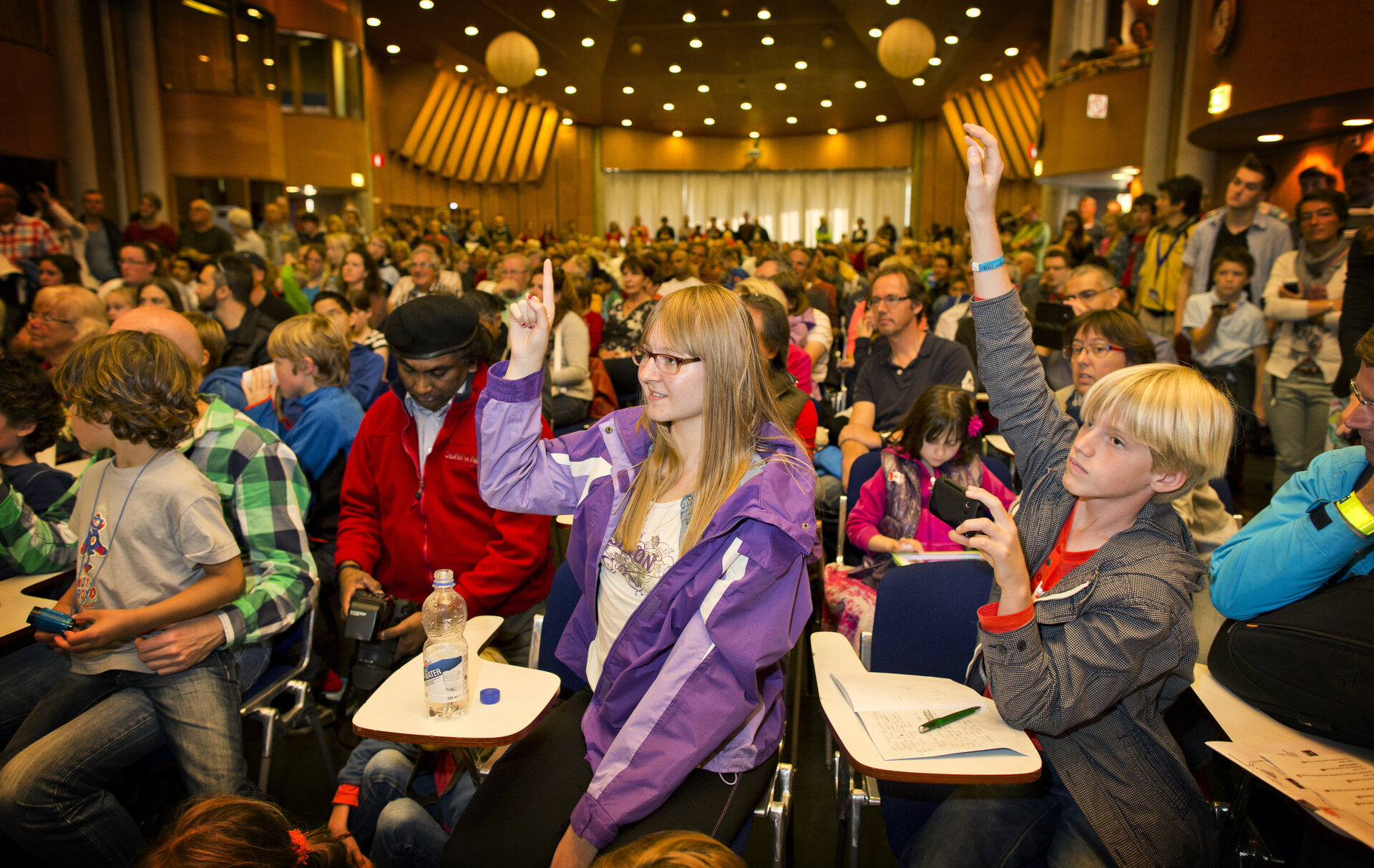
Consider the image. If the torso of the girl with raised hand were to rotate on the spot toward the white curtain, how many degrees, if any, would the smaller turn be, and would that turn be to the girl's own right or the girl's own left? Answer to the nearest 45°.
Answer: approximately 135° to the girl's own right

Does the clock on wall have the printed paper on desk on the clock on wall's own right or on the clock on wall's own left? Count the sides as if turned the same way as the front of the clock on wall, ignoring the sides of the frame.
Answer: on the clock on wall's own left

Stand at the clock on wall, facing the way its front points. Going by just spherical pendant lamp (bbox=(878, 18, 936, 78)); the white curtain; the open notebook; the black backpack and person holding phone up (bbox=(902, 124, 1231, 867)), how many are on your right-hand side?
2

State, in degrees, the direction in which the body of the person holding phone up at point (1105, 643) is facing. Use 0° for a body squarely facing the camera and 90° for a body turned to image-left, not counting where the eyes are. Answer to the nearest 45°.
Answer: approximately 45°

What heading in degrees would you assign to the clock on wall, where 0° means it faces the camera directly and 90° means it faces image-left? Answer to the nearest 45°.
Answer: approximately 45°

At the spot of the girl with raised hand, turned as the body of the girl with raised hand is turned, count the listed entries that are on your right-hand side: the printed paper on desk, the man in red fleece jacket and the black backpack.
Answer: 1

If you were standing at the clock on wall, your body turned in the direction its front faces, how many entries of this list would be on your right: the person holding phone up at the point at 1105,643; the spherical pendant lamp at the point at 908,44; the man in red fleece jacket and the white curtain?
2

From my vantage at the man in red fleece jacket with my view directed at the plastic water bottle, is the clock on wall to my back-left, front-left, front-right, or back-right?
back-left

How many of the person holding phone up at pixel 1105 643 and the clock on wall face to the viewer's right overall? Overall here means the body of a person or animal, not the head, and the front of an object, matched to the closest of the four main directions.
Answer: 0

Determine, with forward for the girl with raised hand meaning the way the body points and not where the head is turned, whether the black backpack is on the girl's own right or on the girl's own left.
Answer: on the girl's own left

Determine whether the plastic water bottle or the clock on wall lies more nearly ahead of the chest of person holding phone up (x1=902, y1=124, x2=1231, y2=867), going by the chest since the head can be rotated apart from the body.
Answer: the plastic water bottle
